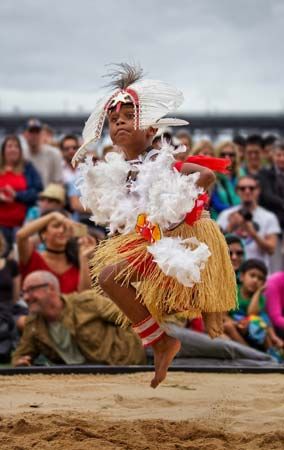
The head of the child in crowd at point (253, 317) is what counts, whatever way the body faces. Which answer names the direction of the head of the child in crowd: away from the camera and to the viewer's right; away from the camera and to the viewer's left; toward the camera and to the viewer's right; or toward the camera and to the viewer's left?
toward the camera and to the viewer's left

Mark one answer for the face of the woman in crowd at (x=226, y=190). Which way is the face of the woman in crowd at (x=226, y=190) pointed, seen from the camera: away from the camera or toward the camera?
toward the camera

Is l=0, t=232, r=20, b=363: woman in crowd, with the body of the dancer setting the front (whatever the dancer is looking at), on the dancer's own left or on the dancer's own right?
on the dancer's own right

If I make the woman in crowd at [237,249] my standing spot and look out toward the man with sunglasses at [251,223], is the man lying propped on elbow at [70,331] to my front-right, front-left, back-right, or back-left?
back-left

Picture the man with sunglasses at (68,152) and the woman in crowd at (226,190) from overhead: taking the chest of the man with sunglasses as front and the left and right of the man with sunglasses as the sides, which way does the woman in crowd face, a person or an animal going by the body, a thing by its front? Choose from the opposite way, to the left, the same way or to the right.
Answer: the same way

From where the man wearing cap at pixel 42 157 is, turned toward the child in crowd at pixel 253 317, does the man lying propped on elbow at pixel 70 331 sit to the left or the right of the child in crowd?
right

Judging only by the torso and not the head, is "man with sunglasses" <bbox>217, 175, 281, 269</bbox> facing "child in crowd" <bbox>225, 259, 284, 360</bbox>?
yes

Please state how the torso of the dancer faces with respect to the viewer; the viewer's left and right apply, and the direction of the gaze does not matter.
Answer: facing the viewer and to the left of the viewer

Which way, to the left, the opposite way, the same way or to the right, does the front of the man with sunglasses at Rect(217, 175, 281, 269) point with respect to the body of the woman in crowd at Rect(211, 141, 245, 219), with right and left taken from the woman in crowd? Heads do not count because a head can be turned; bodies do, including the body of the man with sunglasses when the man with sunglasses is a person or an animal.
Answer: the same way

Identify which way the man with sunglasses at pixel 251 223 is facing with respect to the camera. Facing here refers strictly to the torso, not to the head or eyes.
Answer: toward the camera

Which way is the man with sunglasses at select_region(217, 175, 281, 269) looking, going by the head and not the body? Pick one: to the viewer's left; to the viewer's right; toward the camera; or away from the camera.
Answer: toward the camera

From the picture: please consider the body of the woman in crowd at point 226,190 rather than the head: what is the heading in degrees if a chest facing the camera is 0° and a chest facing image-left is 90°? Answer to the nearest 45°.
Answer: approximately 0°

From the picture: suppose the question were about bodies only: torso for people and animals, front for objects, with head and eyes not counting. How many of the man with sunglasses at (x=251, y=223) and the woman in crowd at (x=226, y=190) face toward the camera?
2

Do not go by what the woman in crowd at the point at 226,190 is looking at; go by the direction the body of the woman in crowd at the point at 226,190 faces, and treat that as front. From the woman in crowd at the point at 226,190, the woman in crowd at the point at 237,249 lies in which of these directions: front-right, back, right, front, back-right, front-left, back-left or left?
front

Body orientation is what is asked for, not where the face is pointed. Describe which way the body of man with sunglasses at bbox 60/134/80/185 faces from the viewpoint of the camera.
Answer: toward the camera

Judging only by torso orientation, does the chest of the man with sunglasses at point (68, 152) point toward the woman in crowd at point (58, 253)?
yes

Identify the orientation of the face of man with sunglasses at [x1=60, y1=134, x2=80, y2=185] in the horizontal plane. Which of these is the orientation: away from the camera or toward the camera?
toward the camera

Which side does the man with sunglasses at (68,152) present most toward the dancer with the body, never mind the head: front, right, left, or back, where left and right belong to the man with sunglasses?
front

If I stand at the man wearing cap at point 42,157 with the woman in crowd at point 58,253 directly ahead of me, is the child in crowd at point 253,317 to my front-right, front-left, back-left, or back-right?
front-left

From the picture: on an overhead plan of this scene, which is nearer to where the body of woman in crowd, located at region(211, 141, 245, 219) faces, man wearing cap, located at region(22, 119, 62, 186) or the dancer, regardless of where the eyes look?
the dancer
